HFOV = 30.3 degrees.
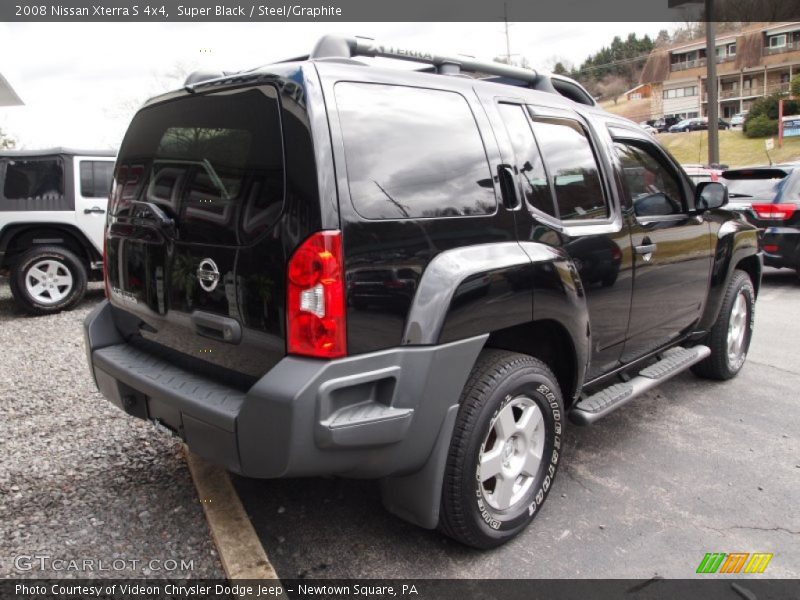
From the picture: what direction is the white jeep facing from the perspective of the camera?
to the viewer's right

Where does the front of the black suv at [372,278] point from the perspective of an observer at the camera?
facing away from the viewer and to the right of the viewer

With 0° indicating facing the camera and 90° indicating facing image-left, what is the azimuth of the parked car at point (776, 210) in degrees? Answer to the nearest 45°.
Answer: approximately 225°

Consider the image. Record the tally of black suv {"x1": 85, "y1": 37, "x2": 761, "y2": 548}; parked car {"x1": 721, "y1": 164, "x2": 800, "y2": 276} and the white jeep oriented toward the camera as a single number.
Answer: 0

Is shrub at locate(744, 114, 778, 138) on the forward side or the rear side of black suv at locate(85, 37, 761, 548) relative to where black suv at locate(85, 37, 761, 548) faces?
on the forward side

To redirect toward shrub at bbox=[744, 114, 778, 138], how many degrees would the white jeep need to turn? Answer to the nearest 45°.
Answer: approximately 45° to its left

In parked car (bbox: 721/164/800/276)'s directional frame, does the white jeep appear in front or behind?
behind

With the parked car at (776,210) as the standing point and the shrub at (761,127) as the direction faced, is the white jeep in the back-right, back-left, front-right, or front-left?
back-left

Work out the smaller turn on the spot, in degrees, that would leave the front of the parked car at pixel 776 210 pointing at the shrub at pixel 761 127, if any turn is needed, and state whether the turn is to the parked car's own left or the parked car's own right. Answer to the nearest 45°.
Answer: approximately 45° to the parked car's own left

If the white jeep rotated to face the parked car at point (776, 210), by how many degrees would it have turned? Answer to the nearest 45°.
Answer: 0° — it already faces it

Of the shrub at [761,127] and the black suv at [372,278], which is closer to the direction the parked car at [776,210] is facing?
the shrub
